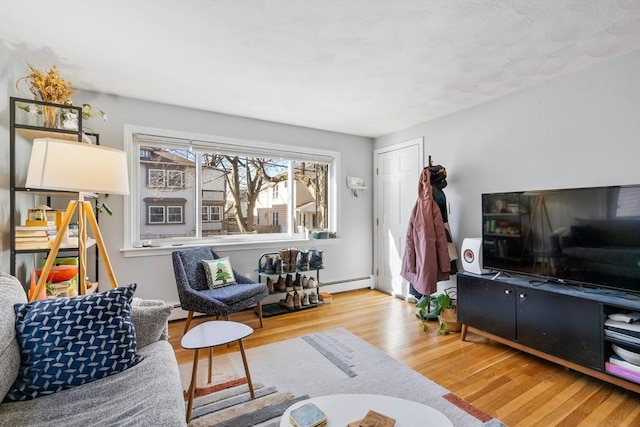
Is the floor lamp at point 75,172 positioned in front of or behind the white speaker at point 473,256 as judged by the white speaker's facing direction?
in front

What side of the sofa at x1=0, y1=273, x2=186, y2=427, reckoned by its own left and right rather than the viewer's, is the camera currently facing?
right

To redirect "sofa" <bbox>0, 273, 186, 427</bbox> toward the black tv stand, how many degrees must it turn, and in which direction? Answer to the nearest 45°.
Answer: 0° — it already faces it

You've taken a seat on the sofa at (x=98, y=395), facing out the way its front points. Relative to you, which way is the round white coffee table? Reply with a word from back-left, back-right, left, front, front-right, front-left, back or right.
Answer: front-right

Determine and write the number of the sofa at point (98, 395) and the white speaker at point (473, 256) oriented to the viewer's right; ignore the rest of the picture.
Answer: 1

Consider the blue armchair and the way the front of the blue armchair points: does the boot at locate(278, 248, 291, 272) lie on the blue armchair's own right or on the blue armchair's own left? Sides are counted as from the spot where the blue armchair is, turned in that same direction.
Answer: on the blue armchair's own left

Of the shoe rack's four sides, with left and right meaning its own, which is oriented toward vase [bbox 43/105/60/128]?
right

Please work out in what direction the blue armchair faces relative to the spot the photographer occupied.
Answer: facing the viewer and to the right of the viewer

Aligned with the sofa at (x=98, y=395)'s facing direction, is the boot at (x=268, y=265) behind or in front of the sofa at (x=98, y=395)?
in front

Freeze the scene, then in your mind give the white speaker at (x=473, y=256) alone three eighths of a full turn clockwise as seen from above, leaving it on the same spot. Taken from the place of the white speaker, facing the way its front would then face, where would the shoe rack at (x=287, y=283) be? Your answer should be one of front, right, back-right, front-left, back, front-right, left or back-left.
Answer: left

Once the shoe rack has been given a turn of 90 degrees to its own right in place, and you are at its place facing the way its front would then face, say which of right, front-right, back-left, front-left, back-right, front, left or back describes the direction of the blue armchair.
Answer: front

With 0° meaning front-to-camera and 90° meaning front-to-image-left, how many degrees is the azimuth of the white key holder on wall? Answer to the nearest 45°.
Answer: approximately 315°

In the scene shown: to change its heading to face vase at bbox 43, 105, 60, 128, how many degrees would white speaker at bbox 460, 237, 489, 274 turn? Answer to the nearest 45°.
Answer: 0° — it already faces it

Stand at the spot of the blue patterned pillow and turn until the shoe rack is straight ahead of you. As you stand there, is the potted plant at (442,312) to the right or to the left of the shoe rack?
right
